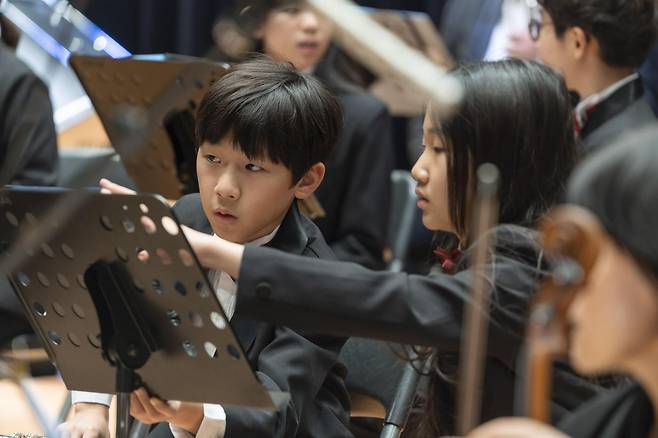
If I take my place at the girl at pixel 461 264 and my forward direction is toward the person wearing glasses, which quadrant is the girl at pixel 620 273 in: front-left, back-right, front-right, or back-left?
back-right

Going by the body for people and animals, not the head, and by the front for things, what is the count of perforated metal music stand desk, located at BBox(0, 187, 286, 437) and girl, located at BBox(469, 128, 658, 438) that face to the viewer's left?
1

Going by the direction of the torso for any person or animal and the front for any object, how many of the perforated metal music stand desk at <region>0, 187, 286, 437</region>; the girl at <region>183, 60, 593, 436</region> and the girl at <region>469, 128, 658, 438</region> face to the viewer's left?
2

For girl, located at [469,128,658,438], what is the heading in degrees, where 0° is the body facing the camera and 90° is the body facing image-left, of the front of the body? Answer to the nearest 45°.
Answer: approximately 90°

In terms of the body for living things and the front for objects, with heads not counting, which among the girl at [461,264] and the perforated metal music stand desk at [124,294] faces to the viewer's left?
the girl

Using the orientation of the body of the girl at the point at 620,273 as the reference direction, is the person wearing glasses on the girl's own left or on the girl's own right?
on the girl's own right

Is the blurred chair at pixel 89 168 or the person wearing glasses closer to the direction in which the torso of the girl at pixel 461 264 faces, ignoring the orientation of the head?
the blurred chair

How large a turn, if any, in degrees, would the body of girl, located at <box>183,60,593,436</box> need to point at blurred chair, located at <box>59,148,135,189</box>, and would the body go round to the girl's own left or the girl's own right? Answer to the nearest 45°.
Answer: approximately 45° to the girl's own right

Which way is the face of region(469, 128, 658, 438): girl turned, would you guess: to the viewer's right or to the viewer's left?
to the viewer's left

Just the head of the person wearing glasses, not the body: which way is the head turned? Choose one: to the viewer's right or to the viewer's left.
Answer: to the viewer's left

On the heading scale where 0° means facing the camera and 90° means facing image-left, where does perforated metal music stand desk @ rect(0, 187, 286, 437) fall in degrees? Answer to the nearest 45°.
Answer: approximately 225°

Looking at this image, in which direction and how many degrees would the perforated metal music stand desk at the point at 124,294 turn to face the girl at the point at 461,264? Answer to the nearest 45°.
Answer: approximately 45° to its right

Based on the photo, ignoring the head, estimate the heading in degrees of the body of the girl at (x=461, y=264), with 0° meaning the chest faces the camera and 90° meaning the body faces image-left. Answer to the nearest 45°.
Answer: approximately 90°
